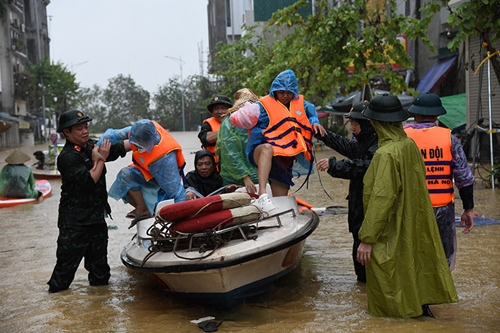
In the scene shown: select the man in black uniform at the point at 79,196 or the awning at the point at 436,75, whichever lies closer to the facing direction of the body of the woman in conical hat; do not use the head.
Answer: the awning

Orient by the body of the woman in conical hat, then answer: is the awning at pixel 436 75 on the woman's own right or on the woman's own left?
on the woman's own right

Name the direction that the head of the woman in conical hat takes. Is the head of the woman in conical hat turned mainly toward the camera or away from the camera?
away from the camera

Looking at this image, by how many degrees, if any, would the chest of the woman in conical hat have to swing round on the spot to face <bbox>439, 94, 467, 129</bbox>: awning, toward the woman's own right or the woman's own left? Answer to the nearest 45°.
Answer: approximately 90° to the woman's own right

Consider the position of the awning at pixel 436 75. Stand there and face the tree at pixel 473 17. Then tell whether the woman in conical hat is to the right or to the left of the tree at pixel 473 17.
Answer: right

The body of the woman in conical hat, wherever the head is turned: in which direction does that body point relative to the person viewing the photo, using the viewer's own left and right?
facing away from the viewer

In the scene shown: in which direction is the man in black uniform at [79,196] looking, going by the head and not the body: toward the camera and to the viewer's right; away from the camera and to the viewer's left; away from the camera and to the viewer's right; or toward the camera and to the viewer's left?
toward the camera and to the viewer's right

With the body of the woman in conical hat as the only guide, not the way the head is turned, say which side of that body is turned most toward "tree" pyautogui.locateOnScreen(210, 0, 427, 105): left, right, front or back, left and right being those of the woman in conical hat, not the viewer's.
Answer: right

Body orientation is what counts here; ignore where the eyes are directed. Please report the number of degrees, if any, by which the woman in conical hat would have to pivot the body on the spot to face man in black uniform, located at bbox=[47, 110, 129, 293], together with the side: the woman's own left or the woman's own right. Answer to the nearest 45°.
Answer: approximately 180°
